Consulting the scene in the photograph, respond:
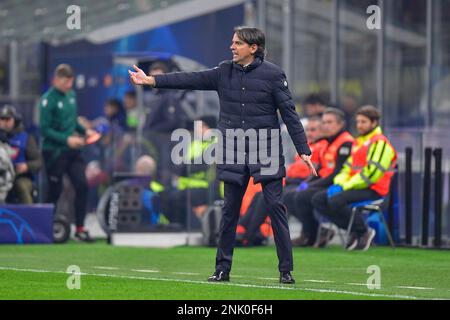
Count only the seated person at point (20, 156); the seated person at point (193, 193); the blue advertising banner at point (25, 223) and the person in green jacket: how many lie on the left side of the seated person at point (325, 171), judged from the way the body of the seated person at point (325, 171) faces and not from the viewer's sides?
0

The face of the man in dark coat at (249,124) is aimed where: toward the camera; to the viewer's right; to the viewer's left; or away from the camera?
to the viewer's left

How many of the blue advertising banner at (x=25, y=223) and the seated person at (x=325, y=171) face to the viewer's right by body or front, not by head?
0

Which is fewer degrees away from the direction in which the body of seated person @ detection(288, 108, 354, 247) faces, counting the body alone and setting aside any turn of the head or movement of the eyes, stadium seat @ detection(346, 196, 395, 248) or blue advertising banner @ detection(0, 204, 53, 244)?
the blue advertising banner

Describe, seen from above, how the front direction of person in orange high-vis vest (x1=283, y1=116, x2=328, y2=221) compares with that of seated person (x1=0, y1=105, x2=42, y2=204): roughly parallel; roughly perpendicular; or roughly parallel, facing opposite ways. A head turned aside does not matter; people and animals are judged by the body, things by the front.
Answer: roughly parallel

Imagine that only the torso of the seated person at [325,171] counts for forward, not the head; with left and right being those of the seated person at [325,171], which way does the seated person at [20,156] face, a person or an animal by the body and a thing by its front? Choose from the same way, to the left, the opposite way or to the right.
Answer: the same way

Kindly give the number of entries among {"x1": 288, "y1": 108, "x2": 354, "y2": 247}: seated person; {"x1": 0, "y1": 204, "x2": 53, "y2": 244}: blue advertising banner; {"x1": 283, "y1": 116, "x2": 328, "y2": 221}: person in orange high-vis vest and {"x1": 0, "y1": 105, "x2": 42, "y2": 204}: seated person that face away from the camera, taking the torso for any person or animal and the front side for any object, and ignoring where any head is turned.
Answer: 0

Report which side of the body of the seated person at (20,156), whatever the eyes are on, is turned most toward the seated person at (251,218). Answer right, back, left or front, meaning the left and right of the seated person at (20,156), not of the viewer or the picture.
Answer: left

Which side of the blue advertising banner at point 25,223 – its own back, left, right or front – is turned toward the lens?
front

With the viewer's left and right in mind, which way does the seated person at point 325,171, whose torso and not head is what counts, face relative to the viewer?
facing the viewer and to the left of the viewer

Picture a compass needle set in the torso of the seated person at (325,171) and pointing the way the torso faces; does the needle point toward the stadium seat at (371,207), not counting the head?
no

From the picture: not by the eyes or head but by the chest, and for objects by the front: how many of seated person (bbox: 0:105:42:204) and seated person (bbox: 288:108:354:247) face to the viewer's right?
0

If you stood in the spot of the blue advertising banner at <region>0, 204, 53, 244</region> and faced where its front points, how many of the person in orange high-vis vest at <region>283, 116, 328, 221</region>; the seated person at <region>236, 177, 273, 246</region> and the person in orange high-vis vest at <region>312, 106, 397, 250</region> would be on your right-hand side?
0

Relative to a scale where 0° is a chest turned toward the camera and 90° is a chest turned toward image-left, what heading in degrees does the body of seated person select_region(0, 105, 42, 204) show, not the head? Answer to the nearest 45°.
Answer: approximately 45°
